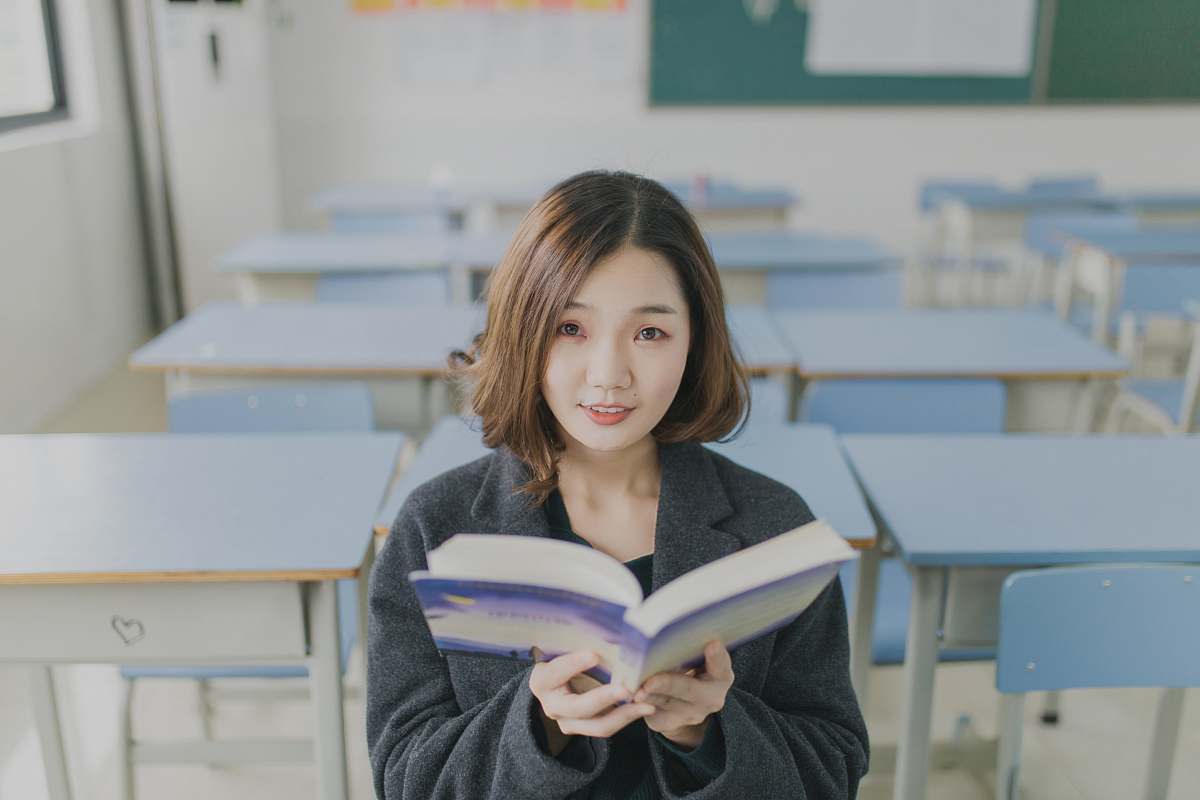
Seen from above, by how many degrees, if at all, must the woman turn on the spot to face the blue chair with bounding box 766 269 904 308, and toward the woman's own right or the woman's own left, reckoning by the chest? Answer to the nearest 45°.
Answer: approximately 180°

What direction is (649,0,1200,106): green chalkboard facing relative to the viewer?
toward the camera

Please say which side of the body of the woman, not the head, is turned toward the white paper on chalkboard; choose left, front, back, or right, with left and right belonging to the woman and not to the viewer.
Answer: back

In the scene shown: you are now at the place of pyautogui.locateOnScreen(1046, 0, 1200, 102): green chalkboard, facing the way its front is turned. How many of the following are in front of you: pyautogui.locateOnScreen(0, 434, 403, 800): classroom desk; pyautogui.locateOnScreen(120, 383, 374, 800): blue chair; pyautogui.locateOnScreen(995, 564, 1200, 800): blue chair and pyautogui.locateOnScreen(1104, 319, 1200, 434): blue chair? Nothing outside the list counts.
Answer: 4

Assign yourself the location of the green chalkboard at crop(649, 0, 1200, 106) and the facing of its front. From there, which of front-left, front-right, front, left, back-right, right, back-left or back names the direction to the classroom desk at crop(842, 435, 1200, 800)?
front

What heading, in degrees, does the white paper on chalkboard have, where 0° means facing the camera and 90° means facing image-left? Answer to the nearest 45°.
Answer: approximately 0°

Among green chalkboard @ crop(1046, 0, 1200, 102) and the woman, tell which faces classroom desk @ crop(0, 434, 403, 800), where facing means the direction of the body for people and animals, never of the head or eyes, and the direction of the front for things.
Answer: the green chalkboard

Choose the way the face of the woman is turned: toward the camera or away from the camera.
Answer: toward the camera
